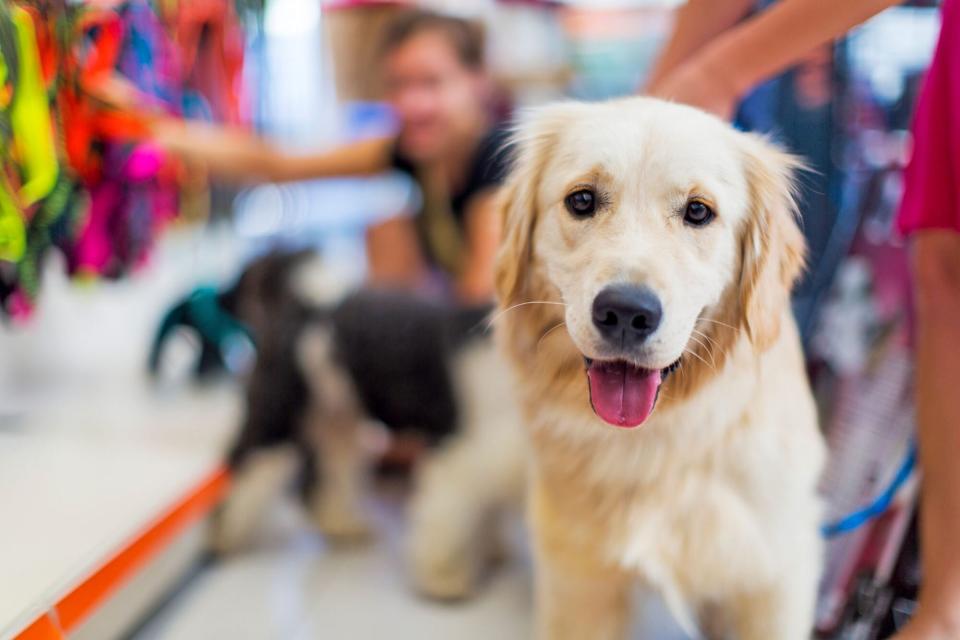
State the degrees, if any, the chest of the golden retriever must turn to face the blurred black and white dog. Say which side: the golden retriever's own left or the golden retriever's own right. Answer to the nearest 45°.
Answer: approximately 135° to the golden retriever's own right

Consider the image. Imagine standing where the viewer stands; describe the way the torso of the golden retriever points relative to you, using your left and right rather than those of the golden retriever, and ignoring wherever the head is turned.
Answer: facing the viewer
